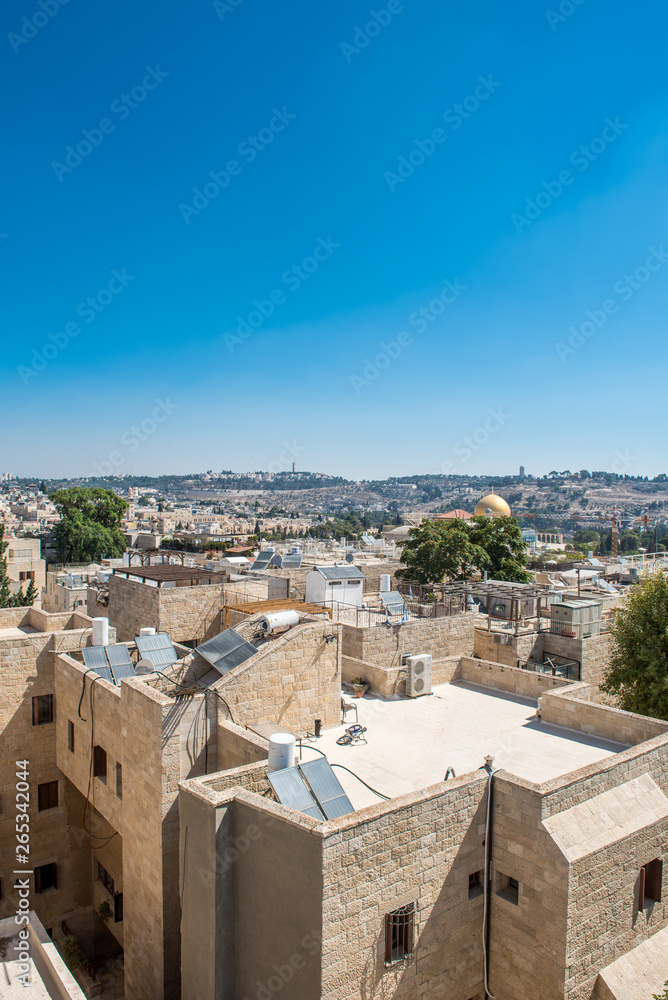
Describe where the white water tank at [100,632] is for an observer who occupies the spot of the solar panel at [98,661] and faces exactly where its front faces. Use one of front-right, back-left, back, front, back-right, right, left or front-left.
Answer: back-left

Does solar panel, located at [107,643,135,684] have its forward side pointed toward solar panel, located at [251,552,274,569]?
no

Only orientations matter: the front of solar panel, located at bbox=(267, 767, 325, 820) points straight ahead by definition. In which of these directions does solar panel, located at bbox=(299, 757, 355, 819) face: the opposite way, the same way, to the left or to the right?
the same way

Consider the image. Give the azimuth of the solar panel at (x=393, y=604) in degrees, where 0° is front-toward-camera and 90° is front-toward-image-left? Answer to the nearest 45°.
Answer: approximately 315°

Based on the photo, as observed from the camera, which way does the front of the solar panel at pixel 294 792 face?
facing the viewer and to the right of the viewer

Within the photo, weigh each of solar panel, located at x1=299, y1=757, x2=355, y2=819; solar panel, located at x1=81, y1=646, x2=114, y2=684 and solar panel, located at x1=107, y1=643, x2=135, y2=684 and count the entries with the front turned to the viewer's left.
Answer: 0

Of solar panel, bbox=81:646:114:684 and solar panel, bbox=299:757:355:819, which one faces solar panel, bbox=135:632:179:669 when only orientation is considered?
solar panel, bbox=81:646:114:684

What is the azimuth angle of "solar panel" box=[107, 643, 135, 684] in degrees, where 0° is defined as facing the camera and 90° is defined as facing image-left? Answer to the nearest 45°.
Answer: approximately 315°

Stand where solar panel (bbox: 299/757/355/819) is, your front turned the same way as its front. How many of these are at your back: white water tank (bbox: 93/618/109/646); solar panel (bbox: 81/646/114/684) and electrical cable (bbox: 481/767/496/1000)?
2

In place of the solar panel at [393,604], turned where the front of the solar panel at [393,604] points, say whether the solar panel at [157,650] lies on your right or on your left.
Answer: on your right

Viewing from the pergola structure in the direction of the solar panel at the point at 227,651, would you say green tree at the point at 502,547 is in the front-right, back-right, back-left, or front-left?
back-left

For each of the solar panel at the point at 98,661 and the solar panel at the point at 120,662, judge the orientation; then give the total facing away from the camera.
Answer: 0

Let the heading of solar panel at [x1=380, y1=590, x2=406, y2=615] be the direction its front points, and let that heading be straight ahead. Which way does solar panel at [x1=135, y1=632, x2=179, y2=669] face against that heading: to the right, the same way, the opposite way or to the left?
the same way

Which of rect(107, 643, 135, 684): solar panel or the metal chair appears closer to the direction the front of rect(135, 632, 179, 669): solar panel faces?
the metal chair

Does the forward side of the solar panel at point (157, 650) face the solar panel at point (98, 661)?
no

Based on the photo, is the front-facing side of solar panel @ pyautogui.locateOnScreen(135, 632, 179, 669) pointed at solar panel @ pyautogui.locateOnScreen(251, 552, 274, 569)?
no

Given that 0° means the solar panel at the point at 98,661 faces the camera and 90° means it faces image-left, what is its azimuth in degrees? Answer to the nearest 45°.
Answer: approximately 315°

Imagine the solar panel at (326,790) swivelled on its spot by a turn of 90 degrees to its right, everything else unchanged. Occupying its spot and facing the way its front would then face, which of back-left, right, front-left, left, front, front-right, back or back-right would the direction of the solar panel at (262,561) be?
back-right

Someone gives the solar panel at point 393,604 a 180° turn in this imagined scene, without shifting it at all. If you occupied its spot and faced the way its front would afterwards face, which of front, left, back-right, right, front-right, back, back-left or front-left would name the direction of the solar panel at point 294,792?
back-left

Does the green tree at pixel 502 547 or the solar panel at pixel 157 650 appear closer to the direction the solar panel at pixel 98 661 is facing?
the solar panel
